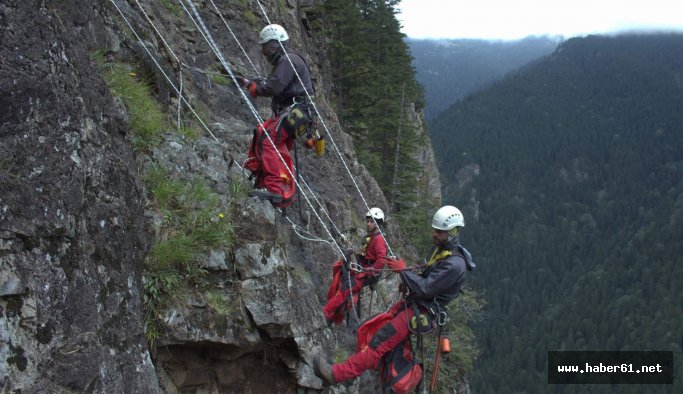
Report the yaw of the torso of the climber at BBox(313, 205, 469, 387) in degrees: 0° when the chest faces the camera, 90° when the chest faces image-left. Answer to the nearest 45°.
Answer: approximately 90°

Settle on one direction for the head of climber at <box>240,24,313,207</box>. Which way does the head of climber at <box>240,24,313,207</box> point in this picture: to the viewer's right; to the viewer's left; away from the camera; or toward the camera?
to the viewer's left

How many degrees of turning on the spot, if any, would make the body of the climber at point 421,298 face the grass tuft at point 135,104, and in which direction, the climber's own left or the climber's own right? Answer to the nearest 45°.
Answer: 0° — they already face it

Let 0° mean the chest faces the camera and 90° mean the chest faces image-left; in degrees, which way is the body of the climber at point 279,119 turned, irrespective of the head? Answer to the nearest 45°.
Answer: approximately 90°

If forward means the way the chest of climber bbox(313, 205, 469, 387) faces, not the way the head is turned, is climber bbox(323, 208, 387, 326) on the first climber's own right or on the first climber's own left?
on the first climber's own right

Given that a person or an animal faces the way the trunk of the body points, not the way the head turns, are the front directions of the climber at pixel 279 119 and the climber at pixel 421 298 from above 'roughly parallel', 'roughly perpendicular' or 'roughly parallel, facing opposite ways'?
roughly parallel
